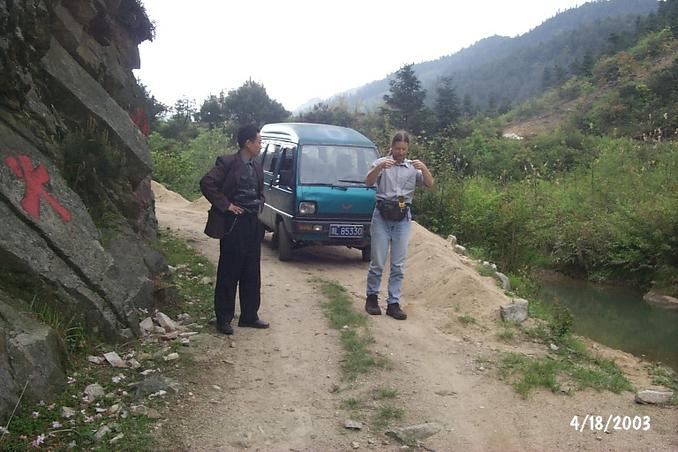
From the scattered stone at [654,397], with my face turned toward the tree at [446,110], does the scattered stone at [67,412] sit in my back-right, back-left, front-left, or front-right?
back-left

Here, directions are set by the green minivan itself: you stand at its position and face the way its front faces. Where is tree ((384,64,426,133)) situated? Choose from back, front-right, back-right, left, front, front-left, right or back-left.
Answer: back-left

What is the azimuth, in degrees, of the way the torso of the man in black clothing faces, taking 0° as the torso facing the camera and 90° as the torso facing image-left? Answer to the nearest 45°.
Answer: approximately 315°

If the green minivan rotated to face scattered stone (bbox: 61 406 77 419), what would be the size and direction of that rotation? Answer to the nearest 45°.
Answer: approximately 45° to its right

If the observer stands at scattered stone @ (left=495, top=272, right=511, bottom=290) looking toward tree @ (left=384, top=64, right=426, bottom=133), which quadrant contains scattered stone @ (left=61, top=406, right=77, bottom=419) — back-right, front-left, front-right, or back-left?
back-left

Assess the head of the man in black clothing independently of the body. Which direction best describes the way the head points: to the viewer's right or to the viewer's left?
to the viewer's right

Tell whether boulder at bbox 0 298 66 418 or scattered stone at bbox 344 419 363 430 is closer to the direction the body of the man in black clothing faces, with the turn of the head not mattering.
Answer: the scattered stone

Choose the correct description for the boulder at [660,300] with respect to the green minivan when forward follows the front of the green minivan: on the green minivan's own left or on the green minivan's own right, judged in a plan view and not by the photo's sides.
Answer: on the green minivan's own left

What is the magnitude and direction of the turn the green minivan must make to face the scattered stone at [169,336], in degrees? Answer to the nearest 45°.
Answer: approximately 45° to its right

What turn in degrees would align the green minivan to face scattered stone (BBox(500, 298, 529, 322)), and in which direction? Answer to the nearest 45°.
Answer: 0° — it already faces it

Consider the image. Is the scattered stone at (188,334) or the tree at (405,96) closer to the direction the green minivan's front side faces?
the scattered stone

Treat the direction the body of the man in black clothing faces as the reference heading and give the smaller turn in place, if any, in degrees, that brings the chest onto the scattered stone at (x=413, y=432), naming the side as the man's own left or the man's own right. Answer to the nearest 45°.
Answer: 0° — they already face it

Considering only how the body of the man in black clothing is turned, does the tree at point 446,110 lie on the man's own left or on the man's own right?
on the man's own left
